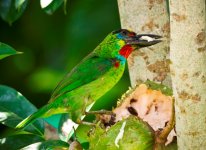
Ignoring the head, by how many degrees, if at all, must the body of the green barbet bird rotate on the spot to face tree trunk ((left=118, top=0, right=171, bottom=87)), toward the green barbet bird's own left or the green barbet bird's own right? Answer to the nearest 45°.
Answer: approximately 45° to the green barbet bird's own right

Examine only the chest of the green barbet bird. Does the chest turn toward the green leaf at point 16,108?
no

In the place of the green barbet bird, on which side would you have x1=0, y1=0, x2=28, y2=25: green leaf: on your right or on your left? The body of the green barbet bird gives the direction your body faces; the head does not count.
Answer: on your left

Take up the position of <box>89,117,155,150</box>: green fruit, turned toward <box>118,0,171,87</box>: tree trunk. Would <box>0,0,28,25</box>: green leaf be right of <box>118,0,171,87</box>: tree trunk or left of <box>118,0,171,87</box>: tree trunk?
left

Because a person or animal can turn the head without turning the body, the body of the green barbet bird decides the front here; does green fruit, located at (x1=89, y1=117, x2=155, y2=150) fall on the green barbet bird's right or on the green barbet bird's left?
on the green barbet bird's right

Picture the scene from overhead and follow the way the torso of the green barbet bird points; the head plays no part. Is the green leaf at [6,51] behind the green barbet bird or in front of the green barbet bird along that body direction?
behind

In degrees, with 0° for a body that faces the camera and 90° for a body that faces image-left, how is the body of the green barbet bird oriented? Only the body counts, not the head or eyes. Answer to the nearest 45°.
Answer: approximately 270°
